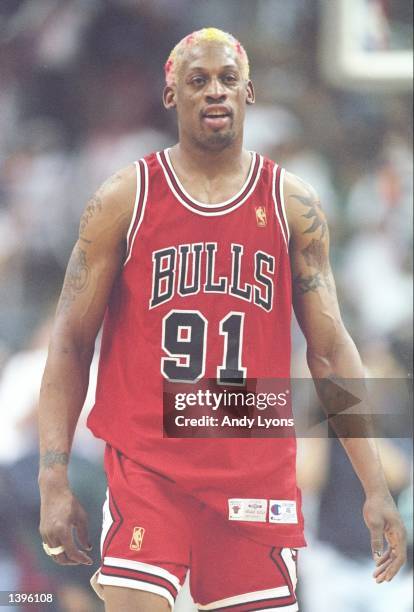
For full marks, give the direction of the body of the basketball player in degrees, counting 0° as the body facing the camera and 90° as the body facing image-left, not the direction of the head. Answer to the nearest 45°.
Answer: approximately 0°
